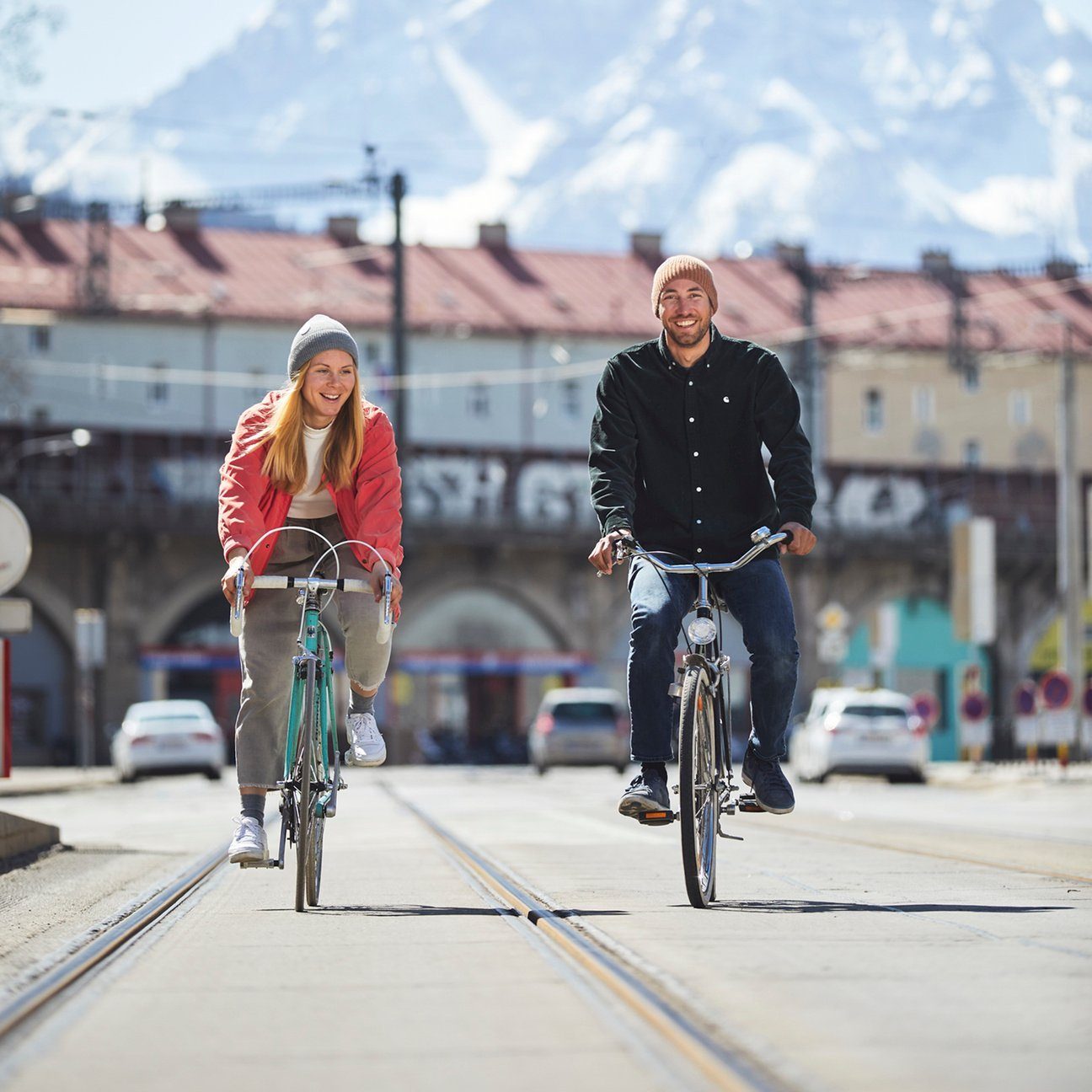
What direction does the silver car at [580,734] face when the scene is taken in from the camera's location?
facing away from the viewer

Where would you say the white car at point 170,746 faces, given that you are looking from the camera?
facing away from the viewer

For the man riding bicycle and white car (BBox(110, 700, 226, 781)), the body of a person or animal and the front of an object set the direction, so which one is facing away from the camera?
the white car

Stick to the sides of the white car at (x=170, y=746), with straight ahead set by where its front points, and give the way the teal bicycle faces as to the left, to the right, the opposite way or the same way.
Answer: the opposite way

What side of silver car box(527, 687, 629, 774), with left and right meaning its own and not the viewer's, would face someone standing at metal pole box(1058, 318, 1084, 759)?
right

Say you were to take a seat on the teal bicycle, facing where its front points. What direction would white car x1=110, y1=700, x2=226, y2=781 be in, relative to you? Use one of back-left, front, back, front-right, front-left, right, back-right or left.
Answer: back

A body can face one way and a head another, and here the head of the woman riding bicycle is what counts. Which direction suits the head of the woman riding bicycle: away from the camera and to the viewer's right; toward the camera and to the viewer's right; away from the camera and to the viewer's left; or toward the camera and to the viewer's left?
toward the camera and to the viewer's right

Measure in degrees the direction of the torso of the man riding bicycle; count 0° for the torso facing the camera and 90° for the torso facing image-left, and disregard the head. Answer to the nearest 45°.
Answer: approximately 0°

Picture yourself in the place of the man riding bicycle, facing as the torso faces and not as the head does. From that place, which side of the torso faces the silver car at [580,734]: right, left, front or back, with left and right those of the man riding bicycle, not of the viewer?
back

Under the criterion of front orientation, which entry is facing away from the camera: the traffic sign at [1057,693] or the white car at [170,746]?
the white car

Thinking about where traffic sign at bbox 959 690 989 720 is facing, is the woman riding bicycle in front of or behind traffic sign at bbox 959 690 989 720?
in front
